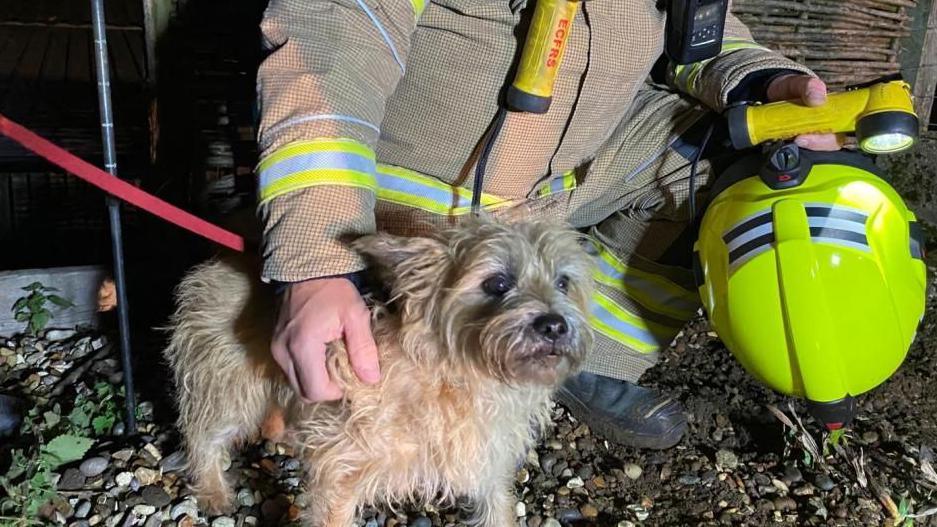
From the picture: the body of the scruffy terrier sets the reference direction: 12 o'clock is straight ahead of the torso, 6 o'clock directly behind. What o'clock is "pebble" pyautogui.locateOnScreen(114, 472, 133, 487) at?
The pebble is roughly at 5 o'clock from the scruffy terrier.

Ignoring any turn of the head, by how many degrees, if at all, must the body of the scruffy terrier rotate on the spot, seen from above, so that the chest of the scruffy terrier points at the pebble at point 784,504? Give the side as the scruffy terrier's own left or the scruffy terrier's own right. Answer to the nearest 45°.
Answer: approximately 45° to the scruffy terrier's own left

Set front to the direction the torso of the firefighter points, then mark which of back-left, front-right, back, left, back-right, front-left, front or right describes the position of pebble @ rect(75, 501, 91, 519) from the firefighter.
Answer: right

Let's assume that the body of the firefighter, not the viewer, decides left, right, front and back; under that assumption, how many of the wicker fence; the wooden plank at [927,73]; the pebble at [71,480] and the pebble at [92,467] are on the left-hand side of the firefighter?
2

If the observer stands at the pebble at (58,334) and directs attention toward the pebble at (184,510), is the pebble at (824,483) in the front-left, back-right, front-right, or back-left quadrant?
front-left

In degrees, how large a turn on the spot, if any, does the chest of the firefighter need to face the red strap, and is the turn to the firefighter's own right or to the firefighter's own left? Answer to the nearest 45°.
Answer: approximately 90° to the firefighter's own right

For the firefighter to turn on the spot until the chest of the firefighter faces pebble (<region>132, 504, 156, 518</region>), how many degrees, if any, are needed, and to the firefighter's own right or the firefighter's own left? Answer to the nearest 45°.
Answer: approximately 90° to the firefighter's own right

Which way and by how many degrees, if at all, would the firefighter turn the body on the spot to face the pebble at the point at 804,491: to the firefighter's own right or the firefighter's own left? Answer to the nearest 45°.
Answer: approximately 45° to the firefighter's own left

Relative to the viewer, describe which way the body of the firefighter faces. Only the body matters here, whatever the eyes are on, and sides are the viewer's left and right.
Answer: facing the viewer and to the right of the viewer

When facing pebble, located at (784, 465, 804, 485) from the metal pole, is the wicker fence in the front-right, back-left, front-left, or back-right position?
front-left

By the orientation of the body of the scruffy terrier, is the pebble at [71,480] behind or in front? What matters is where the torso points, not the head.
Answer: behind

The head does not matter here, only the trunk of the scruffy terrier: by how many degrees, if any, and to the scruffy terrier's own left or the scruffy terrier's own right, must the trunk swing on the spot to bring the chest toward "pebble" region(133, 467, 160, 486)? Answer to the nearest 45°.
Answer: approximately 135° to the scruffy terrier's own right

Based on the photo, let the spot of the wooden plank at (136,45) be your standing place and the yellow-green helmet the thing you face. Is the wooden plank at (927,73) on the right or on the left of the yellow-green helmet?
left

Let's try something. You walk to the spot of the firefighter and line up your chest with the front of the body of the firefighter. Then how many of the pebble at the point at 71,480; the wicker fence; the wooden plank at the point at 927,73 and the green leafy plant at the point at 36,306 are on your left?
2

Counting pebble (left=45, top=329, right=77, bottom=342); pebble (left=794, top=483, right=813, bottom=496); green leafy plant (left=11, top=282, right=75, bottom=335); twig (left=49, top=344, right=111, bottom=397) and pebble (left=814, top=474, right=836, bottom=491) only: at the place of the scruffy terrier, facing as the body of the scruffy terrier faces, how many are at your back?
3
